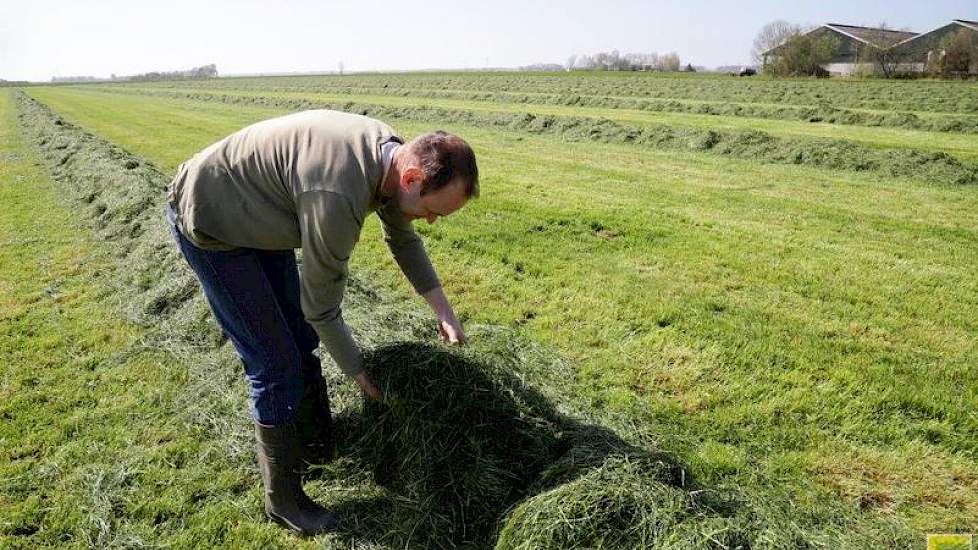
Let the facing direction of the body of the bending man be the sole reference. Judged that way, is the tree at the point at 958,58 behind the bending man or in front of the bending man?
in front

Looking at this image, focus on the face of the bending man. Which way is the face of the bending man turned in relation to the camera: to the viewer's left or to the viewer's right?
to the viewer's right

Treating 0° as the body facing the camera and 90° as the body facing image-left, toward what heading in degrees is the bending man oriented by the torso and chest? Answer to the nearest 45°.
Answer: approximately 270°
